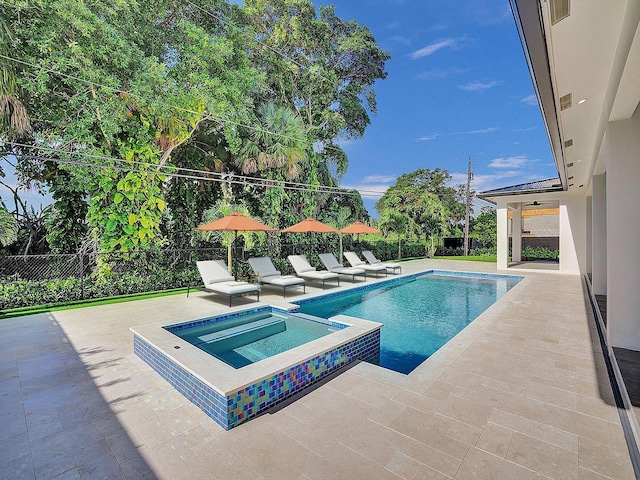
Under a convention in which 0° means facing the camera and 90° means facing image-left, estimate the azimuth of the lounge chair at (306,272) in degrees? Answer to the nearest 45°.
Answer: approximately 315°

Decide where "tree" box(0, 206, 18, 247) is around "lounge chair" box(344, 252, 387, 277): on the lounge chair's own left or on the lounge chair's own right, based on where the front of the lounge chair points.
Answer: on the lounge chair's own right

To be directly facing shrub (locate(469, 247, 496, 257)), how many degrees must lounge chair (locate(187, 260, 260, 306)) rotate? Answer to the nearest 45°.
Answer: approximately 90° to its left

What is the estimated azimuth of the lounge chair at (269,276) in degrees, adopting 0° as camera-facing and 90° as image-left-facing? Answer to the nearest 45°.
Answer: approximately 315°

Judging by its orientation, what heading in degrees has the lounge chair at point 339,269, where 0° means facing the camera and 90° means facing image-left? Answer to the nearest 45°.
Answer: approximately 315°

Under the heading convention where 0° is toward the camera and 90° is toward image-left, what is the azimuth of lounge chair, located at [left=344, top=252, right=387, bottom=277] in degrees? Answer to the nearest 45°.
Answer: approximately 315°

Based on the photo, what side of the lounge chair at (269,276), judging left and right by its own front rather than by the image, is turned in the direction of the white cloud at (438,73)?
left

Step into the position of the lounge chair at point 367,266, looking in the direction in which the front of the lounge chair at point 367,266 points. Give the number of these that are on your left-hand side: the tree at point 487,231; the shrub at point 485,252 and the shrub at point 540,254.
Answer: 3

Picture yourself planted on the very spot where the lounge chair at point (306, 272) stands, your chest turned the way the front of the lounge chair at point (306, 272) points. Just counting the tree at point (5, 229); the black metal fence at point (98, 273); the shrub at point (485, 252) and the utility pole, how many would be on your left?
2

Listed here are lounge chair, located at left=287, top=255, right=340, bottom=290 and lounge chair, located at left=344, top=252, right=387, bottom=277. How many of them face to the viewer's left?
0

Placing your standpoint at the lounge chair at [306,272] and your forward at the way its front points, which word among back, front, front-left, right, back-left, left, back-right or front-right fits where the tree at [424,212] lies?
left
